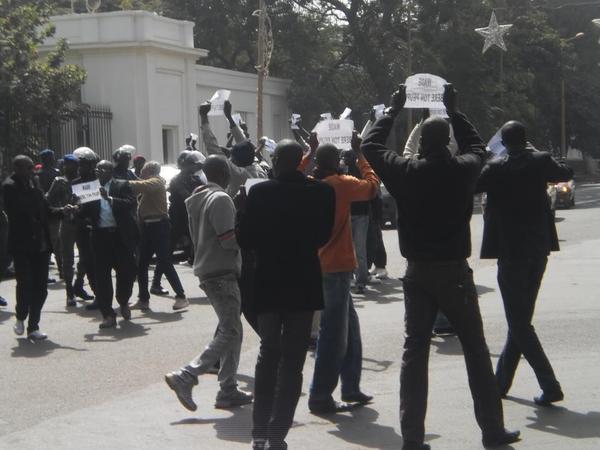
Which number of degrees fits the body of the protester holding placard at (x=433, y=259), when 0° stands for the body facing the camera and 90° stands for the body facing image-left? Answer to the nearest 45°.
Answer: approximately 180°

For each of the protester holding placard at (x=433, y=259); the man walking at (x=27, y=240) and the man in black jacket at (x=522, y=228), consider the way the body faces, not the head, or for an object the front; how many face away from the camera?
2

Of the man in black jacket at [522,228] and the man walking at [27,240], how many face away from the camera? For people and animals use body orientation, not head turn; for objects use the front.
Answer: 1

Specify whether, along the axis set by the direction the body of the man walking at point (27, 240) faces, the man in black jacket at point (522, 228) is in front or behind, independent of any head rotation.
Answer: in front

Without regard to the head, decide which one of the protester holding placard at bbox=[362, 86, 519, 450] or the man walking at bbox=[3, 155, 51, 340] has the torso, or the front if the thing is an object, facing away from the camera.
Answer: the protester holding placard

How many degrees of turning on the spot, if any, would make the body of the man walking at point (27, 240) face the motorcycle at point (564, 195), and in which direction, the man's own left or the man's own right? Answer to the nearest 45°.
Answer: approximately 90° to the man's own left

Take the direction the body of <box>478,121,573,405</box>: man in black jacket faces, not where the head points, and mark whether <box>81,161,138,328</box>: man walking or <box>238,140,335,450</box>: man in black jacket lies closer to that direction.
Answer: the man walking

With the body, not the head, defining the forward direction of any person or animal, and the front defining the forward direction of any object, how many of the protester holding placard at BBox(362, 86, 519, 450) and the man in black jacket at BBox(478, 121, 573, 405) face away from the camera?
2

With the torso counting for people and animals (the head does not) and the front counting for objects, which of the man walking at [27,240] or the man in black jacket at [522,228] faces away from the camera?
the man in black jacket

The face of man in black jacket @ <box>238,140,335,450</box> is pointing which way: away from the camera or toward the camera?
away from the camera

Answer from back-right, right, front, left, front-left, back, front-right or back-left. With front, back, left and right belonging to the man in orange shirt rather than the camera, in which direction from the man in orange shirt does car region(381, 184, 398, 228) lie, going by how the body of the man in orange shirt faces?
front-left

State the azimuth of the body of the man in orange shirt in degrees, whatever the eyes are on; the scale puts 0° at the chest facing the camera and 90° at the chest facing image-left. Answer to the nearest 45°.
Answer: approximately 225°

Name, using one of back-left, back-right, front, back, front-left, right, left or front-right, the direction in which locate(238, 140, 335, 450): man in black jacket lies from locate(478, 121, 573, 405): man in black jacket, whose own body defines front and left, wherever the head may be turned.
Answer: back-left

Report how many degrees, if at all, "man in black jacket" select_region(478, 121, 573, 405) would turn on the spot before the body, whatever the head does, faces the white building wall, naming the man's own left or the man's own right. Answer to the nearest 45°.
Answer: approximately 45° to the man's own left

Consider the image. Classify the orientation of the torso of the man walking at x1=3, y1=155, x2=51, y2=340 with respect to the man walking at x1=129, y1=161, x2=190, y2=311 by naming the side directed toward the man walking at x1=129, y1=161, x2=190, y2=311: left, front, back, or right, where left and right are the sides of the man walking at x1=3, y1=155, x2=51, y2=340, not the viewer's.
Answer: left

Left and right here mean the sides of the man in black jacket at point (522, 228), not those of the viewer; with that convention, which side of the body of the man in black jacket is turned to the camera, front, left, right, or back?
back
